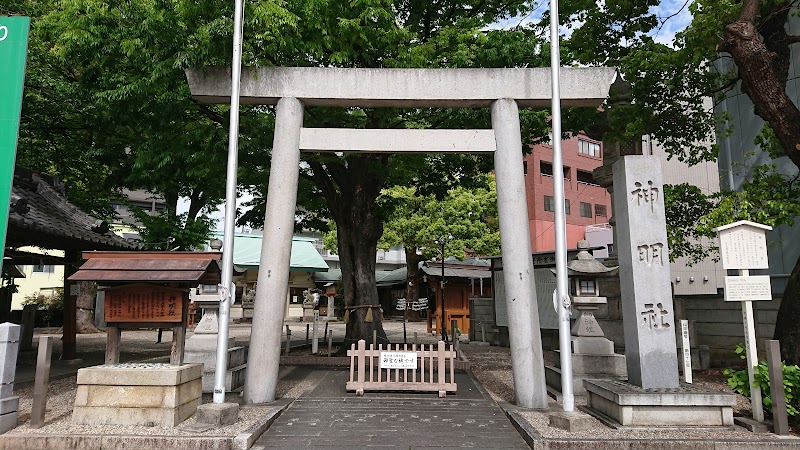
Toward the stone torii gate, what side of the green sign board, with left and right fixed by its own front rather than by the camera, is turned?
left

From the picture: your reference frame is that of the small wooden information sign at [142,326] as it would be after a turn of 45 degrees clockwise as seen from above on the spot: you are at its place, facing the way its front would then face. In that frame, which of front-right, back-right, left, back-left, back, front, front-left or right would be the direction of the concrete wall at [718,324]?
back-left

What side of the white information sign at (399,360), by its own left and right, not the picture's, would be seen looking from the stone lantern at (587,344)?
left

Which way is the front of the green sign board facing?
toward the camera

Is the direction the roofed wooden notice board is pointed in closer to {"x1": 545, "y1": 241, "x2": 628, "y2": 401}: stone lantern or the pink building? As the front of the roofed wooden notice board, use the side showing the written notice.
the stone lantern

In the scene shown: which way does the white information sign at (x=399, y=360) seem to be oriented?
toward the camera

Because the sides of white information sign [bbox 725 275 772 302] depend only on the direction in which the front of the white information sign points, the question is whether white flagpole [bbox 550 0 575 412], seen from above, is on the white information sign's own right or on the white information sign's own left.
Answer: on the white information sign's own right

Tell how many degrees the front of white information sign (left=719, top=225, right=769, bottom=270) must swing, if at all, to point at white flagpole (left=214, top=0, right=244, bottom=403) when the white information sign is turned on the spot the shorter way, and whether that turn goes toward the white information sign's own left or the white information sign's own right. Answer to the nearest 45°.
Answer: approximately 45° to the white information sign's own right
